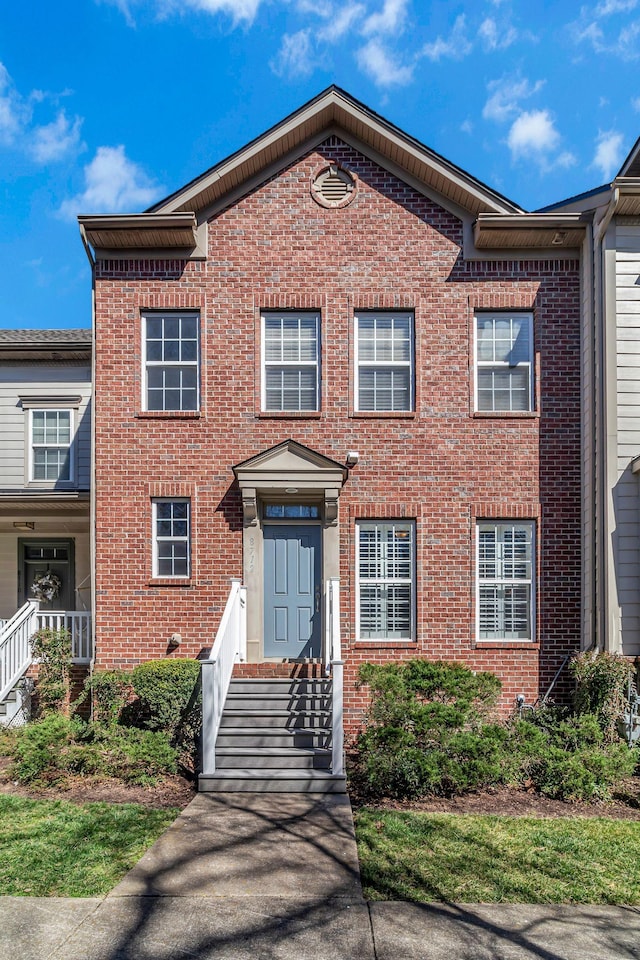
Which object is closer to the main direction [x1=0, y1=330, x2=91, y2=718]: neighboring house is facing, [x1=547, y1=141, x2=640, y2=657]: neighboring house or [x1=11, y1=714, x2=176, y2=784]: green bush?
the green bush

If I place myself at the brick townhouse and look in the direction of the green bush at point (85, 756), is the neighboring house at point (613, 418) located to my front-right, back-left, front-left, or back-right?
back-left

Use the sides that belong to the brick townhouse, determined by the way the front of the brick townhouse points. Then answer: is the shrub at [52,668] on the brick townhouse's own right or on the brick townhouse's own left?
on the brick townhouse's own right

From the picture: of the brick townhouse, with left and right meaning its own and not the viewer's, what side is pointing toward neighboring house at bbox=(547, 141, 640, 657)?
left

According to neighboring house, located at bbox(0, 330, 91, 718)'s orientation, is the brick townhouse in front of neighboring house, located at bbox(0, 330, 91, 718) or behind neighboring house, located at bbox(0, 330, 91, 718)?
in front

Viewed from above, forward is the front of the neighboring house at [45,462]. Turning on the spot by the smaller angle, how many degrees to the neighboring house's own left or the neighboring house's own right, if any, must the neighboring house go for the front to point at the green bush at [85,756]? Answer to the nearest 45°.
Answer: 0° — it already faces it

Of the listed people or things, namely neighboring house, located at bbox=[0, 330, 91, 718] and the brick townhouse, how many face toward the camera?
2

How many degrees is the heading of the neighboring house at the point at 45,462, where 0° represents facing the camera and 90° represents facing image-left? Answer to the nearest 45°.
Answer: approximately 0°
